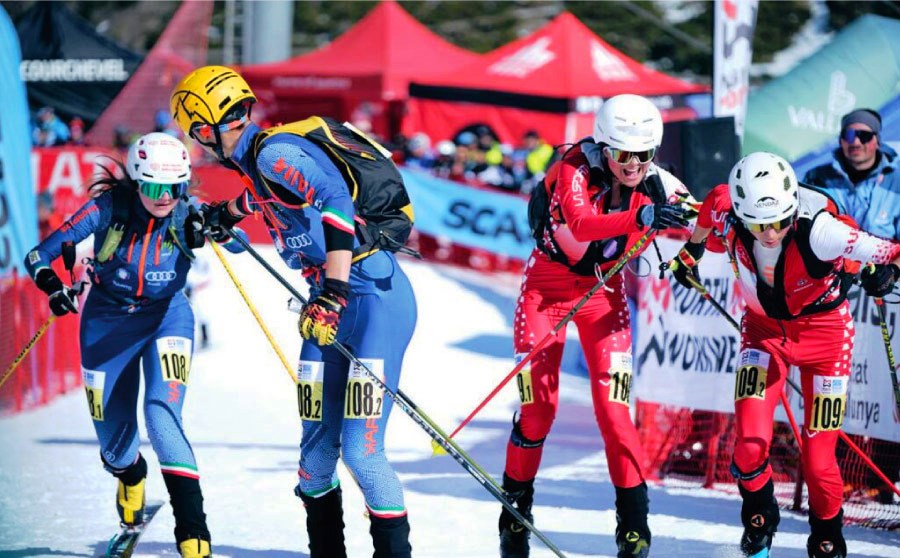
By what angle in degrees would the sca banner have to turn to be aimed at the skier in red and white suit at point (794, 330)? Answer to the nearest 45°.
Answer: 0° — it already faces them

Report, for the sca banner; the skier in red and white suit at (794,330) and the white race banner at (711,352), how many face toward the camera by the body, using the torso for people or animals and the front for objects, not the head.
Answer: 3

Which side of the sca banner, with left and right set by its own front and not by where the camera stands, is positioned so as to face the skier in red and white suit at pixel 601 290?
front

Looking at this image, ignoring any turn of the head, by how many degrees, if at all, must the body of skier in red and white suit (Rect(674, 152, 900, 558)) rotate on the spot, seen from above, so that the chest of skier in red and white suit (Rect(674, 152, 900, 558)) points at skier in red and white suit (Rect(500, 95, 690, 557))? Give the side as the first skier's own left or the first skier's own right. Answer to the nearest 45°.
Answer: approximately 90° to the first skier's own right

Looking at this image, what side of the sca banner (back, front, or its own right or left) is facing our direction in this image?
front

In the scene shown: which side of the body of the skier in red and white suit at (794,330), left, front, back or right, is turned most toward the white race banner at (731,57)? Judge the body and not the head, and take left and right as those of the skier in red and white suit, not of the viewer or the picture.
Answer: back

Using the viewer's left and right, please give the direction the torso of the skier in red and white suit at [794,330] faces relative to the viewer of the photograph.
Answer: facing the viewer
